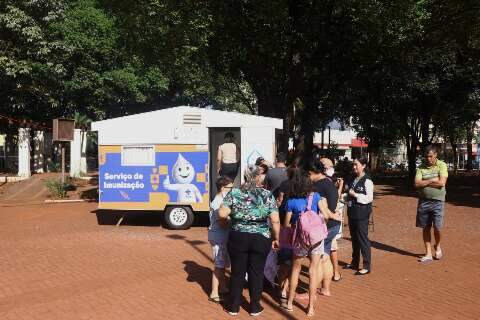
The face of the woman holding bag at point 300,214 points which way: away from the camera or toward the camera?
away from the camera

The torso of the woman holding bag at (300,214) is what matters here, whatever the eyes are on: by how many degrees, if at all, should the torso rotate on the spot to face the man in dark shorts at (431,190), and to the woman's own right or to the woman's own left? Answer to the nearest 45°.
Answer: approximately 45° to the woman's own right

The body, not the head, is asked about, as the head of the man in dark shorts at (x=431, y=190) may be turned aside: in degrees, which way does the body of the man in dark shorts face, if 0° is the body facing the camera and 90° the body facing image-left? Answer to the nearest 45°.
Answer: approximately 45°

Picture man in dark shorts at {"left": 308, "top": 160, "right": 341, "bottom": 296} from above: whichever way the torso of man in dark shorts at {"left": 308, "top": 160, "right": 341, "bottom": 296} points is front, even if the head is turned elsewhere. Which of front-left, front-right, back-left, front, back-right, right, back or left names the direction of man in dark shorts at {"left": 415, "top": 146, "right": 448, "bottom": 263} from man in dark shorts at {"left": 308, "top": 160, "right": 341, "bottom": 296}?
back-right

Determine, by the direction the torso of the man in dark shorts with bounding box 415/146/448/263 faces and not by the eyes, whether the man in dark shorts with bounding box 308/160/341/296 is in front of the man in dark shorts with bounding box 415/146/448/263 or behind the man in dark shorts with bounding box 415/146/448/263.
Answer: in front

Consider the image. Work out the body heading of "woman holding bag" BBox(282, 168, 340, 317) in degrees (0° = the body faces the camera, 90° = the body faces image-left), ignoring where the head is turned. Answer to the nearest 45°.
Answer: approximately 180°

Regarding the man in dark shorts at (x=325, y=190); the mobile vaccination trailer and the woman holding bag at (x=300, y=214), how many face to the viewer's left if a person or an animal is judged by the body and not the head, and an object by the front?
1

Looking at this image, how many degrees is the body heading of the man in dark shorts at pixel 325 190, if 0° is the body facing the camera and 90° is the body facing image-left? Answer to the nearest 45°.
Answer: approximately 90°
